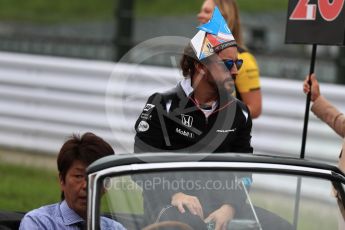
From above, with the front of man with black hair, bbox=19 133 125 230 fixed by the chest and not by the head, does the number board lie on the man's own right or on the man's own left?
on the man's own left

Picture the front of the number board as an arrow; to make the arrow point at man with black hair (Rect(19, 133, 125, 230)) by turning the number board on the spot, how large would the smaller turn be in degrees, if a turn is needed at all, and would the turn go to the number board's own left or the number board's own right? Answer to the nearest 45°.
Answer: approximately 45° to the number board's own right

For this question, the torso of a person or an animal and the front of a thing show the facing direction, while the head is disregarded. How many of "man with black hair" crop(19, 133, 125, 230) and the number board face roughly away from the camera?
0

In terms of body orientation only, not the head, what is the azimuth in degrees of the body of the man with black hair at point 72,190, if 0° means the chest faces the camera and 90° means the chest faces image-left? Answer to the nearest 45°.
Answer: approximately 315°

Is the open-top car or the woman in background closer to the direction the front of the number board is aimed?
the open-top car

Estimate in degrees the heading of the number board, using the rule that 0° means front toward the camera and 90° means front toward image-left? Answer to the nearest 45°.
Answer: approximately 0°

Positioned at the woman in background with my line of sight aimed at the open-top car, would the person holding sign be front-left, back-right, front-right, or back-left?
front-left

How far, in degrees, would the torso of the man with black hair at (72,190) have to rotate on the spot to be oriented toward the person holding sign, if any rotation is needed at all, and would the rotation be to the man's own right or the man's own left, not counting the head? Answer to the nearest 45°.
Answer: approximately 90° to the man's own left

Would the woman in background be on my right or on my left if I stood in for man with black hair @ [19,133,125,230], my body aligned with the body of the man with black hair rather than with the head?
on my left
